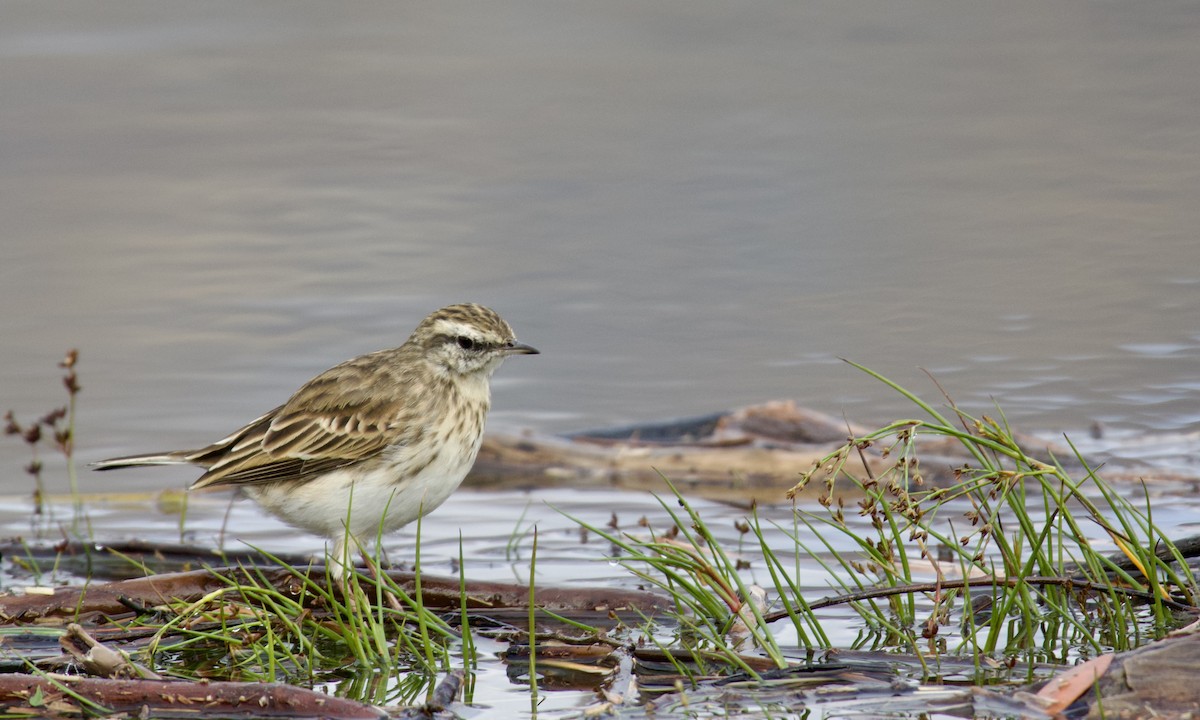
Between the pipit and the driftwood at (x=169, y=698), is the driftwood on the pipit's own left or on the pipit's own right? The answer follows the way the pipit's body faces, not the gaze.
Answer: on the pipit's own right

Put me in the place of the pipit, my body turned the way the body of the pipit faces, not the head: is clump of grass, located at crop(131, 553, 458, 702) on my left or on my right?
on my right

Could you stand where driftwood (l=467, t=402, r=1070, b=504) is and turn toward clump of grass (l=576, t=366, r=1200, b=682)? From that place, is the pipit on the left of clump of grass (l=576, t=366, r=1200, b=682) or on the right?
right

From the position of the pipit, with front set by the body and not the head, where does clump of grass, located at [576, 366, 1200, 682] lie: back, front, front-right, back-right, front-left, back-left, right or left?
front-right

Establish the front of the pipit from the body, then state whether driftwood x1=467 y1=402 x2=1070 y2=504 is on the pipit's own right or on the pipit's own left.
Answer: on the pipit's own left

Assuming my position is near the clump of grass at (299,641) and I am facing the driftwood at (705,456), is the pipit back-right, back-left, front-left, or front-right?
front-left

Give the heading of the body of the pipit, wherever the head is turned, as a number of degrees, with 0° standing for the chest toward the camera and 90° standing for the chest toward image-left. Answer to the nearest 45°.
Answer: approximately 270°
